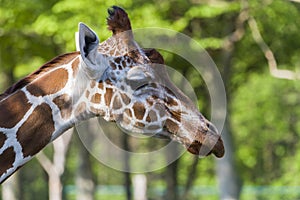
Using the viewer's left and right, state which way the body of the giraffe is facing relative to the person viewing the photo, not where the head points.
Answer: facing to the right of the viewer

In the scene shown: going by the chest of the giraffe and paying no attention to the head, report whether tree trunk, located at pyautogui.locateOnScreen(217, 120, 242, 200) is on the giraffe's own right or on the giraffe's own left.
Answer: on the giraffe's own left

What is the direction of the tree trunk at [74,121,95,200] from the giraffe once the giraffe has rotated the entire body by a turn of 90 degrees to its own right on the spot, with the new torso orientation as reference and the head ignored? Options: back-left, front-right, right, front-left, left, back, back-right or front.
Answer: back

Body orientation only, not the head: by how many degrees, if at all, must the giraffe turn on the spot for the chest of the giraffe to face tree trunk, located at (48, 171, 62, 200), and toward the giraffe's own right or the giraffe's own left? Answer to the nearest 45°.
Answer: approximately 90° to the giraffe's own left

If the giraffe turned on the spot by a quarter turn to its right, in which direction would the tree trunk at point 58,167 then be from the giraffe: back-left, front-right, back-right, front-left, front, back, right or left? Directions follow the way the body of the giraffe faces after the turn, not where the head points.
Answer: back

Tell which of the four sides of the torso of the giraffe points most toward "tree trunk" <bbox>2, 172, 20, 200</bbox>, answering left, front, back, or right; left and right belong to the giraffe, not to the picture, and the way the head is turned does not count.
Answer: left
